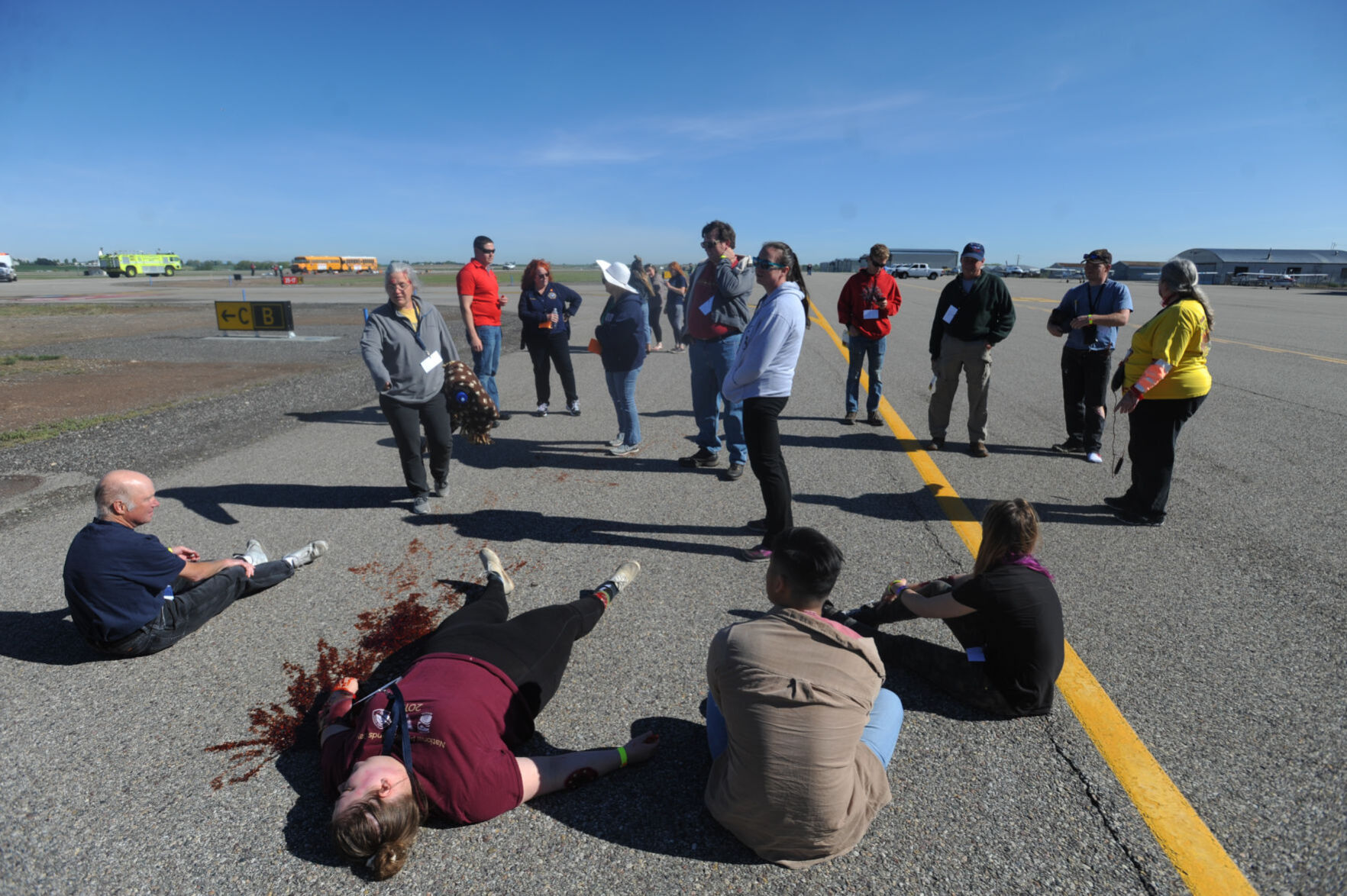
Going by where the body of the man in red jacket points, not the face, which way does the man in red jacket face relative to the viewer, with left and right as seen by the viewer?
facing the viewer

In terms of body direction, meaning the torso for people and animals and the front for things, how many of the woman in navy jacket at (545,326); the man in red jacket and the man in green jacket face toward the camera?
3

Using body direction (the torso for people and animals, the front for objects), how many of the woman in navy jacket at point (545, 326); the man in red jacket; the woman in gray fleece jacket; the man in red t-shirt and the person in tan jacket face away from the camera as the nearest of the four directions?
1

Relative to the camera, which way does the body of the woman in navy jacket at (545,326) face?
toward the camera

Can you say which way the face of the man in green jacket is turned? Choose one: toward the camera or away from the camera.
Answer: toward the camera

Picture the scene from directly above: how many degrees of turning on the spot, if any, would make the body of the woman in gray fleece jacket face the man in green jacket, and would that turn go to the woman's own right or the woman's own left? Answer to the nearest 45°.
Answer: approximately 90° to the woman's own left

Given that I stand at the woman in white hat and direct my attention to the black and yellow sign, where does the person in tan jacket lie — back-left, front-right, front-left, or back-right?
back-left

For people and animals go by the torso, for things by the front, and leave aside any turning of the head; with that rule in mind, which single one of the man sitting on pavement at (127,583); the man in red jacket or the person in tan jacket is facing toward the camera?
the man in red jacket

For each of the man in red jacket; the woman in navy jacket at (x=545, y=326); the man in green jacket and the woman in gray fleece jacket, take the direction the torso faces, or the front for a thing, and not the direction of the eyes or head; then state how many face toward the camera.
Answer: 4

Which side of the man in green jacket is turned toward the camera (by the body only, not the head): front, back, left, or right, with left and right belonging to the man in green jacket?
front

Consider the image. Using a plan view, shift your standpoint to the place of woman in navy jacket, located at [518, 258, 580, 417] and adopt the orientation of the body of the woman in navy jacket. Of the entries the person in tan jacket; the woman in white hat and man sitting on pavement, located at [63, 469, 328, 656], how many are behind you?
0

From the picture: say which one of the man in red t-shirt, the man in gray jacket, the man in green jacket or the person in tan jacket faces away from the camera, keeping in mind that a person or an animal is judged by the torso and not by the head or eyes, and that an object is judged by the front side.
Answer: the person in tan jacket

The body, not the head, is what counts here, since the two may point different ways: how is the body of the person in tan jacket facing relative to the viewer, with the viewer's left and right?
facing away from the viewer

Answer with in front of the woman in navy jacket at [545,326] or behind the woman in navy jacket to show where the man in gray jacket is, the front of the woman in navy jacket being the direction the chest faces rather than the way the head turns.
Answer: in front

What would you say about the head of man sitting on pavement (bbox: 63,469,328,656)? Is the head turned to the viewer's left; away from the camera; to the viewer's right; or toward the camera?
to the viewer's right

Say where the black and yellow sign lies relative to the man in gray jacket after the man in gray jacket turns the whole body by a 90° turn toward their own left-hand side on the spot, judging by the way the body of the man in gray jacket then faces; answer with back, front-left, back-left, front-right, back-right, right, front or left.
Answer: back
